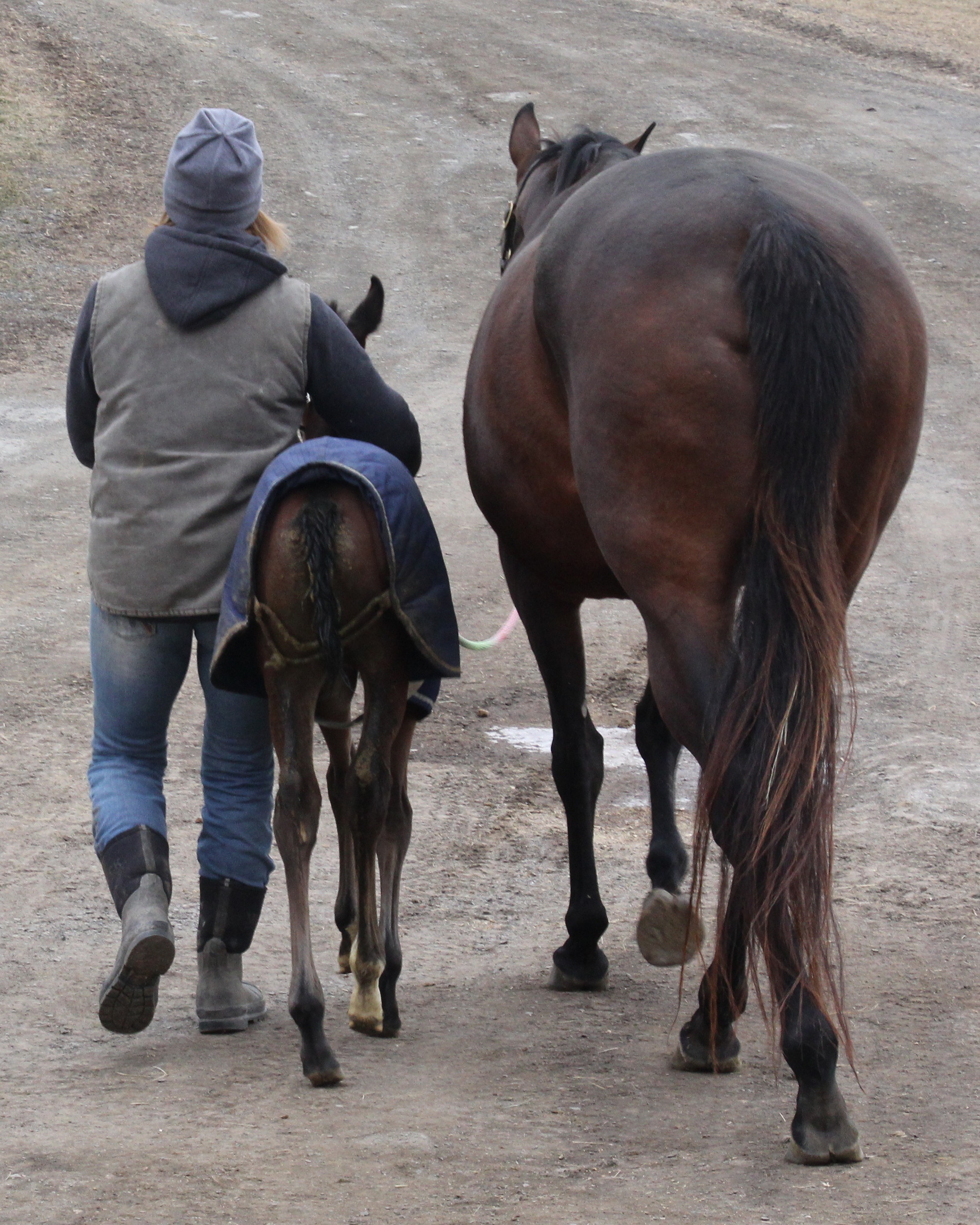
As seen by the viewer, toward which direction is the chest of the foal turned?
away from the camera

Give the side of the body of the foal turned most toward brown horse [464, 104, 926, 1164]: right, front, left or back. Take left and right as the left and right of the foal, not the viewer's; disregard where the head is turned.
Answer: right

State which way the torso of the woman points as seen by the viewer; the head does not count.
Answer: away from the camera

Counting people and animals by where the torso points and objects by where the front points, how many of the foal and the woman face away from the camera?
2

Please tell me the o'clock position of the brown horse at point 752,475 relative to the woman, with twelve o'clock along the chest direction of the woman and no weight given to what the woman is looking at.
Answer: The brown horse is roughly at 4 o'clock from the woman.

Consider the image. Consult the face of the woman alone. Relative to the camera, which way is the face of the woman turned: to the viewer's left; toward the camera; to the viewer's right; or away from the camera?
away from the camera
